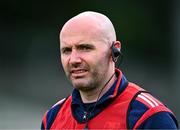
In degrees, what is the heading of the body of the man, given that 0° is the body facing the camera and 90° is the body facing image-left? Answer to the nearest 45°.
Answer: approximately 45°

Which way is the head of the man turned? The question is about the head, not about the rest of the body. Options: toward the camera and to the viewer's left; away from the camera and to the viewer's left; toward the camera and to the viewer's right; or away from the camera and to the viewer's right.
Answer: toward the camera and to the viewer's left
